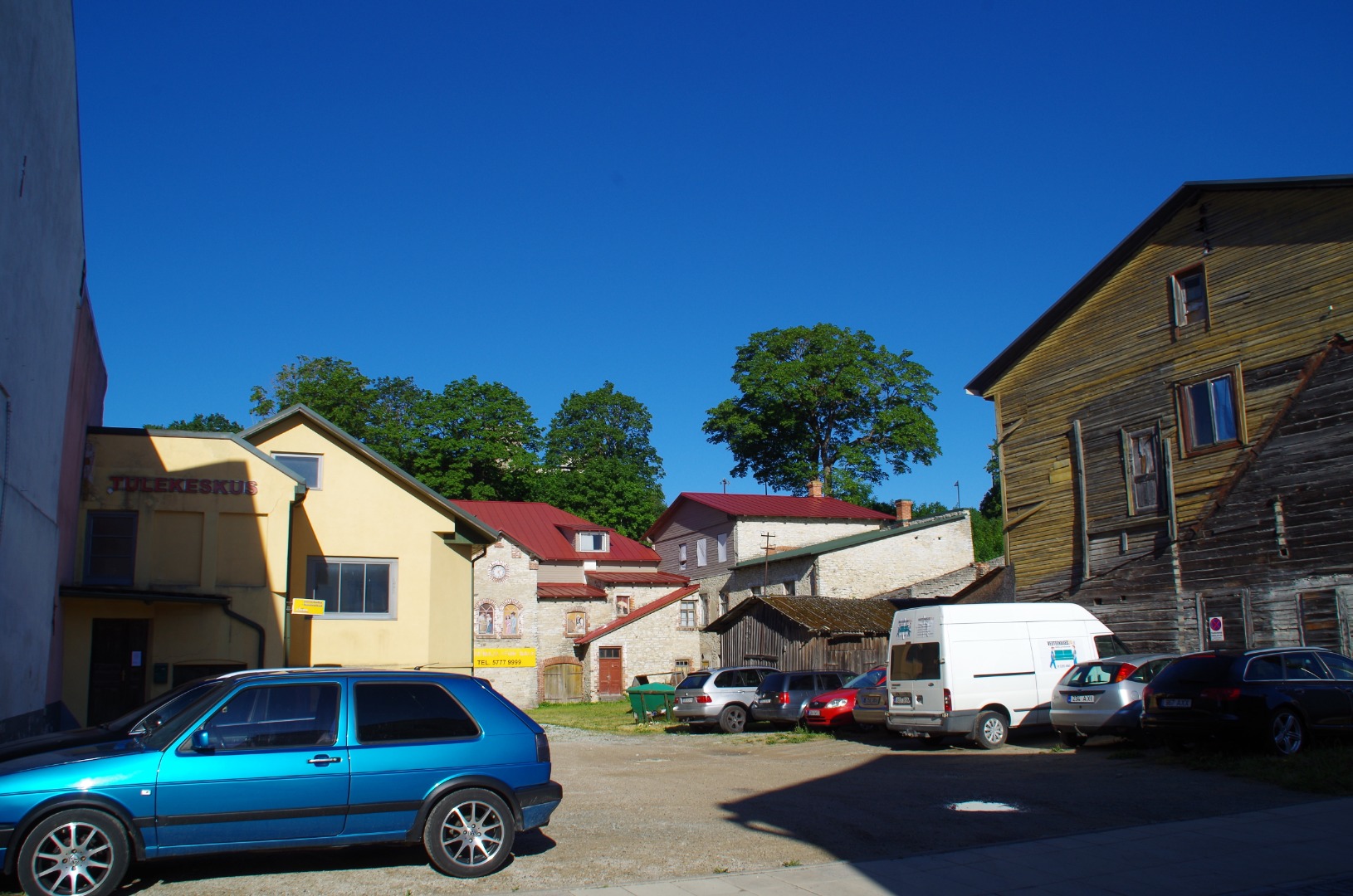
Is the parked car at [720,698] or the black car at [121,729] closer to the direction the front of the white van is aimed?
the parked car

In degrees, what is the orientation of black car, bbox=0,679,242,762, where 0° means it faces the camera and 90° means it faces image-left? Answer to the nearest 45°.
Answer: approximately 90°

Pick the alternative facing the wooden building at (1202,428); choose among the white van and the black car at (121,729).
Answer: the white van

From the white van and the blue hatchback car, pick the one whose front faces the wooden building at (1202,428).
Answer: the white van

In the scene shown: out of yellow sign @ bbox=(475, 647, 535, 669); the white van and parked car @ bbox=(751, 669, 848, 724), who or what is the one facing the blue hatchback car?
the yellow sign

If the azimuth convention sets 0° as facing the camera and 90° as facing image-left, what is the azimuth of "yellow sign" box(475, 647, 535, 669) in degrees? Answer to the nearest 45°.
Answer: approximately 0°

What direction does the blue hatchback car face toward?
to the viewer's left

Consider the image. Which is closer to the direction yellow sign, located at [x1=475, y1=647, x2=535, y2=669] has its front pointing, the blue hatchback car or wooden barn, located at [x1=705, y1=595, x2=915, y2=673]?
the blue hatchback car

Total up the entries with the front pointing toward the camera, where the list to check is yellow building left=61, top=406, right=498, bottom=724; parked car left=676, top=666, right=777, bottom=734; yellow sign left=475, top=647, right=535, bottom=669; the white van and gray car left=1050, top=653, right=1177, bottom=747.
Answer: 2
